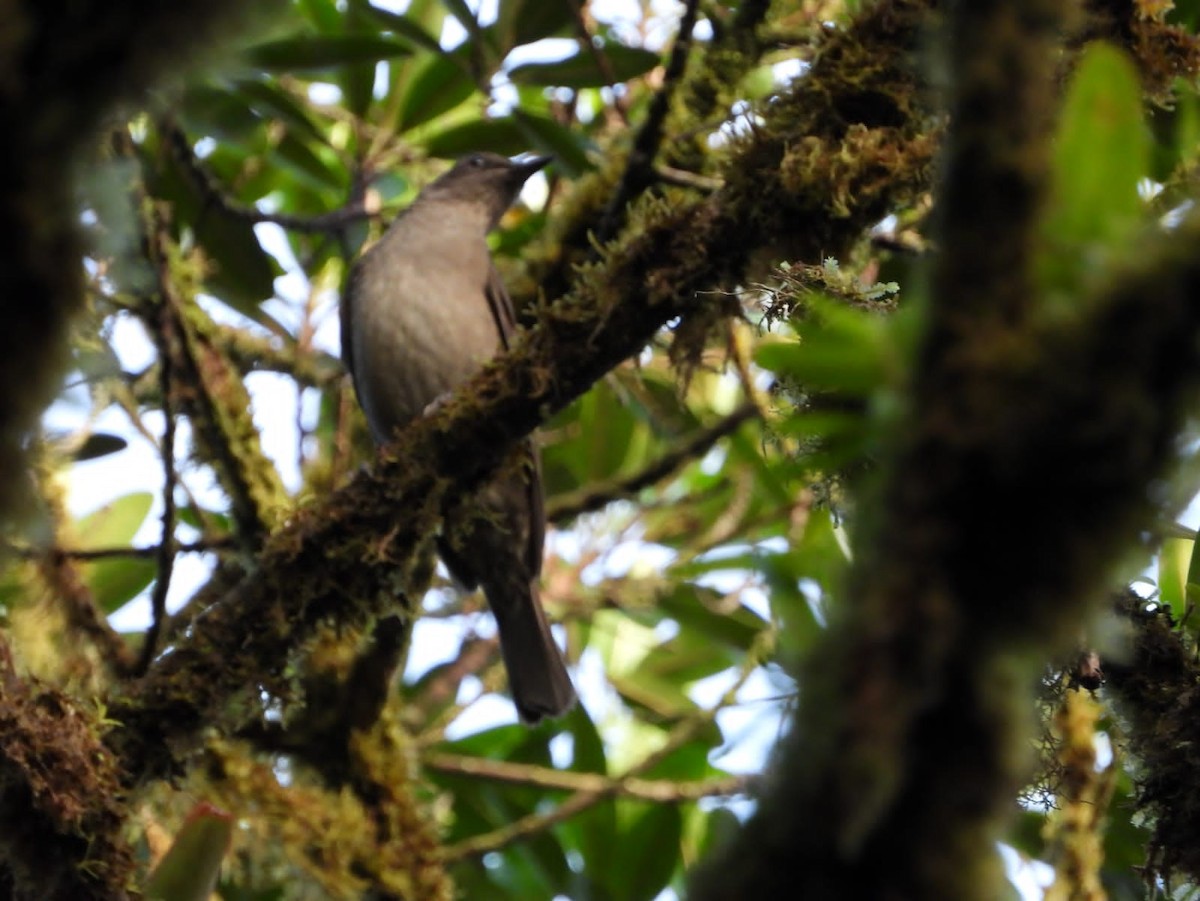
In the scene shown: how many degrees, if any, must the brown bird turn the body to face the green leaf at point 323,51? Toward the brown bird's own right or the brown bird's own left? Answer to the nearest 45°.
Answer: approximately 45° to the brown bird's own right

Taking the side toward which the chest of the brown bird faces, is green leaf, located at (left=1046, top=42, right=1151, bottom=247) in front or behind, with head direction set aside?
in front

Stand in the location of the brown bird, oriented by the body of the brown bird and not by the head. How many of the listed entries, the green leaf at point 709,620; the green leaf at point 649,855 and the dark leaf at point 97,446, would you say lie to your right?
1

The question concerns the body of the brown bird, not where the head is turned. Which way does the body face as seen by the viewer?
toward the camera

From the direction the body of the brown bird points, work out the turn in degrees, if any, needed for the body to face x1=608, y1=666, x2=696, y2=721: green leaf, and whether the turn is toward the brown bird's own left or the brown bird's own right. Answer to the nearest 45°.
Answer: approximately 135° to the brown bird's own left
